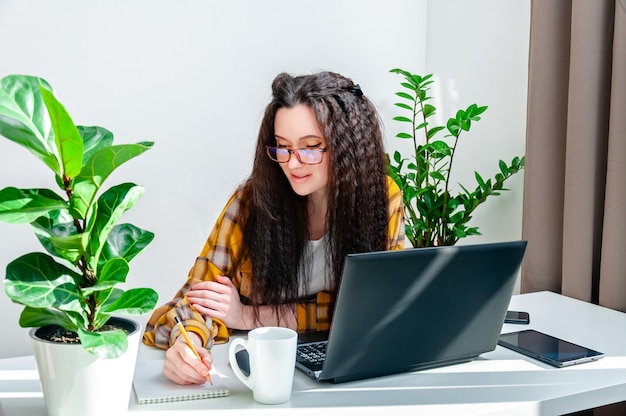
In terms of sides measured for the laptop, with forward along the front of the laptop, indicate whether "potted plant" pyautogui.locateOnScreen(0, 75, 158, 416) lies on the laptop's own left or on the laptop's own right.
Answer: on the laptop's own left

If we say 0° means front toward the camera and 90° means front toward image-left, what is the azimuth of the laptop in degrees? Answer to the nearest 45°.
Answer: approximately 135°

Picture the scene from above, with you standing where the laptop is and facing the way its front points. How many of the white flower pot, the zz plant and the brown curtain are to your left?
1

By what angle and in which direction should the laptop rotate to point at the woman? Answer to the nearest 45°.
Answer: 0° — it already faces them

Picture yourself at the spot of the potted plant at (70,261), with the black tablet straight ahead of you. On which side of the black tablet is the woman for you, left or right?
left

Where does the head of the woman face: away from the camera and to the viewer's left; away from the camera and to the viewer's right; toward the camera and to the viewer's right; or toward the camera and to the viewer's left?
toward the camera and to the viewer's left

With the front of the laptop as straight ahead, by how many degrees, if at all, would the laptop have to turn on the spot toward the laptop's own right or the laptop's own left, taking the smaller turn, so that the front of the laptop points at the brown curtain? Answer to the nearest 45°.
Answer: approximately 90° to the laptop's own right

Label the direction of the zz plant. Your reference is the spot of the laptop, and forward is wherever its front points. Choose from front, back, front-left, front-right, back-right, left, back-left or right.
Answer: front-right

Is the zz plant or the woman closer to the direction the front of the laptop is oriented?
the woman
